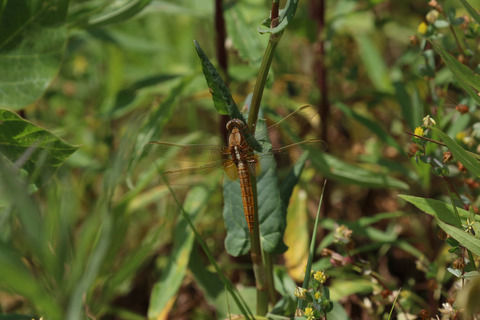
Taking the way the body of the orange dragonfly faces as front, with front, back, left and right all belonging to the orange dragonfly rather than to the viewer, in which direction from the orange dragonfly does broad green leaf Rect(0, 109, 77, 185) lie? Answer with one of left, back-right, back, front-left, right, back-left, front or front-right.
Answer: left

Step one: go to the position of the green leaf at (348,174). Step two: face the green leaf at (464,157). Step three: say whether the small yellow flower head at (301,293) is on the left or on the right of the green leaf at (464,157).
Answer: right

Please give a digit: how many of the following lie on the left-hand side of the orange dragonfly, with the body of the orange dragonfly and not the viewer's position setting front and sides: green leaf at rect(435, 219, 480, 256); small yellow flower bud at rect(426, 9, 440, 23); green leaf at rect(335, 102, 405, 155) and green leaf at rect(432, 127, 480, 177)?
0

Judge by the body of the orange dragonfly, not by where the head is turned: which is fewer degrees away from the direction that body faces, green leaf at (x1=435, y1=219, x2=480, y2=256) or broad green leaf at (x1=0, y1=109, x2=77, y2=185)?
the broad green leaf

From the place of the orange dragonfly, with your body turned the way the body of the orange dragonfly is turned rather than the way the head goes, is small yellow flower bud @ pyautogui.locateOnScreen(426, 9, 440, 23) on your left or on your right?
on your right

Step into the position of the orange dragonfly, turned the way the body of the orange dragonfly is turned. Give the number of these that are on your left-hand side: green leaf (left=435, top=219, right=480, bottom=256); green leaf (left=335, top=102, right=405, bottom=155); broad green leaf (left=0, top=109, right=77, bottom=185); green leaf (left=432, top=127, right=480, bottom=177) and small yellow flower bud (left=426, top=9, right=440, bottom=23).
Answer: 1

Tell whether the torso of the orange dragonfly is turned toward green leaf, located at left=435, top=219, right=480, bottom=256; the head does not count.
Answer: no

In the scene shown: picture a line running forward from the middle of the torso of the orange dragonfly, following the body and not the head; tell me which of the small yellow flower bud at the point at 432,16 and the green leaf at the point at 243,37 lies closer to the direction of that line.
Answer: the green leaf

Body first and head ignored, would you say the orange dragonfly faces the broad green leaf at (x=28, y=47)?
no

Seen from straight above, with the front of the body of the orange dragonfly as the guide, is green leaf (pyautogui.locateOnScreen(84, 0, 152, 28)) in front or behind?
in front

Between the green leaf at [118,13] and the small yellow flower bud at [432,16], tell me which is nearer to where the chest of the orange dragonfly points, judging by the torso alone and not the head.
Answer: the green leaf

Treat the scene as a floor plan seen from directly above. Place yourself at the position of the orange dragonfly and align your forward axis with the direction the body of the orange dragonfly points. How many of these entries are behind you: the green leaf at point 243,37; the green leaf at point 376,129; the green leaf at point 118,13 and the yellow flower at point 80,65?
0

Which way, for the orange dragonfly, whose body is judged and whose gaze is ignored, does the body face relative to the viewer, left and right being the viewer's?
facing away from the viewer

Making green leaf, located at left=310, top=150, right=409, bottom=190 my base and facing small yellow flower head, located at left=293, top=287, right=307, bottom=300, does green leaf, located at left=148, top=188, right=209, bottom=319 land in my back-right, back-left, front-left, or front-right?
front-right
